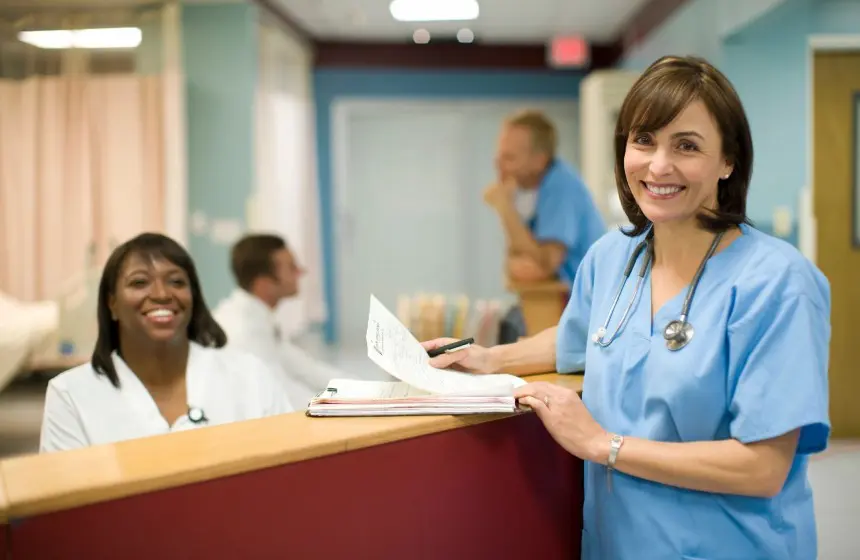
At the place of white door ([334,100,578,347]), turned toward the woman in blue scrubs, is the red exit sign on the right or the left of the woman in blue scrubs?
left

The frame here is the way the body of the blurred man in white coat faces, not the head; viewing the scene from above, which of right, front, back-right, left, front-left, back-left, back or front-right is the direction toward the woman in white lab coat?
right

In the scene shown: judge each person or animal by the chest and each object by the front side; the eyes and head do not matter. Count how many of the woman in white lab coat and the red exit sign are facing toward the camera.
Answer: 2

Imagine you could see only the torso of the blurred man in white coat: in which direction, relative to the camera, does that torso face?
to the viewer's right

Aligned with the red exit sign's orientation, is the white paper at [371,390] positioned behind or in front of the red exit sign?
in front

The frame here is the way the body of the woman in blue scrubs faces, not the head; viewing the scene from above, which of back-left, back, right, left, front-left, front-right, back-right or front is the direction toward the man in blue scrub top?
back-right

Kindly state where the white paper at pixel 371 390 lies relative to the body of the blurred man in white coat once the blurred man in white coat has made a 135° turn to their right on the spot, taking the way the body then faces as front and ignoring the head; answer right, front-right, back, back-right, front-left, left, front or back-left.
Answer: front-left

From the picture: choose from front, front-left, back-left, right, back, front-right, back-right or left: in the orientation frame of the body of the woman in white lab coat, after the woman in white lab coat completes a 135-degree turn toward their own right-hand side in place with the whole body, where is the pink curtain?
front-right

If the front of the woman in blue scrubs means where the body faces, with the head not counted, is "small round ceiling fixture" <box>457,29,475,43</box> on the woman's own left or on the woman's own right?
on the woman's own right

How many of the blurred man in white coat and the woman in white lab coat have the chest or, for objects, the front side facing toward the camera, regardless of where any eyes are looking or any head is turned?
1
